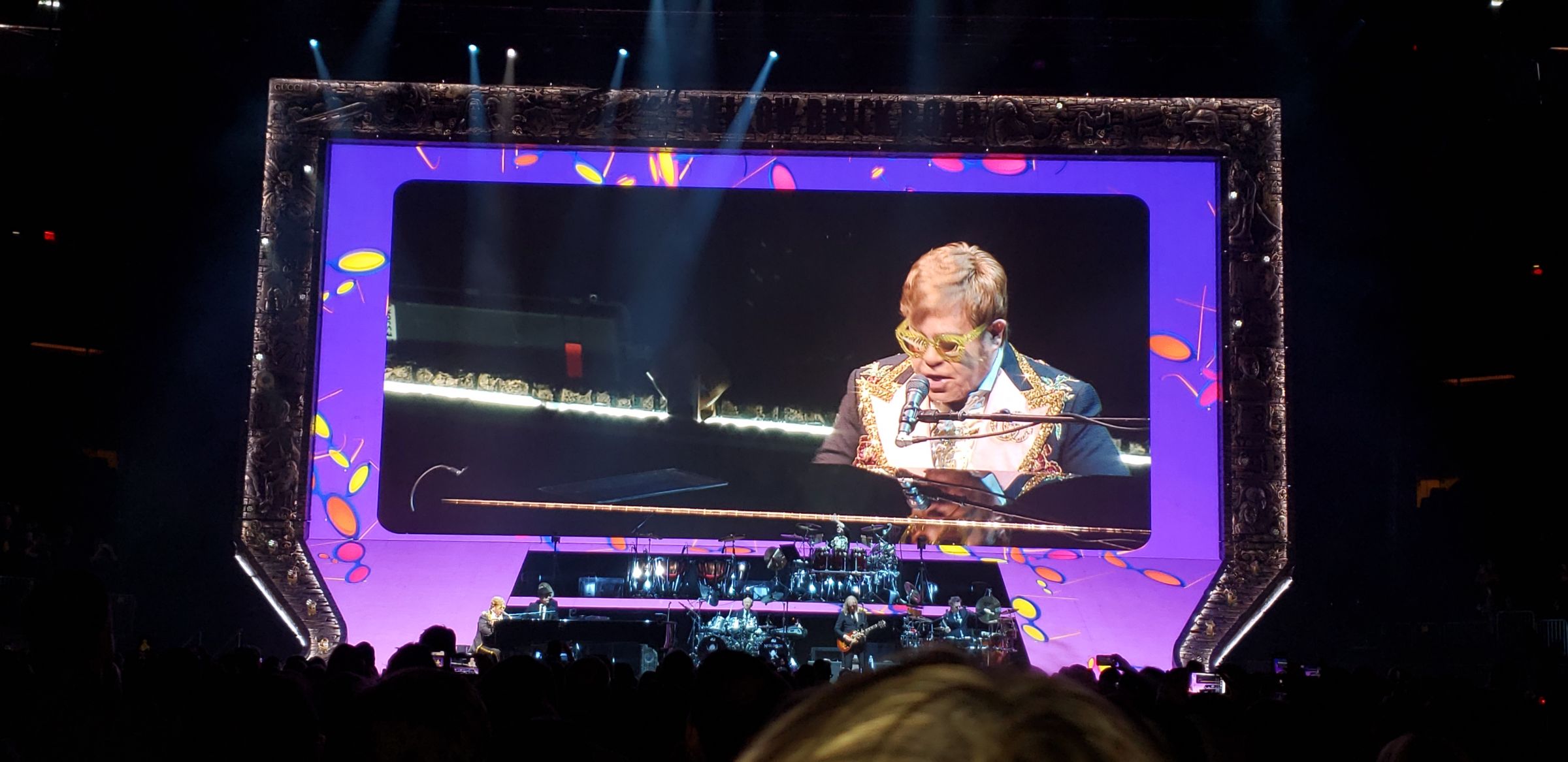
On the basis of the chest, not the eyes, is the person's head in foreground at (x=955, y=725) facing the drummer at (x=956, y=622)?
yes

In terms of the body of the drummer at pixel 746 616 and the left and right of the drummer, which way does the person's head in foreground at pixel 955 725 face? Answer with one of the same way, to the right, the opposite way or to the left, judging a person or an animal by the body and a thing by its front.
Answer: the opposite way

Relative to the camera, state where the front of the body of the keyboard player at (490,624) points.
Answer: to the viewer's right

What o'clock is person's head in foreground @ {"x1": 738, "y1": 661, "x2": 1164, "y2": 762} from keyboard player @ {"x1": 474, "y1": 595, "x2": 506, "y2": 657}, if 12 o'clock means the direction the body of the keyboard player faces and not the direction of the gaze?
The person's head in foreground is roughly at 3 o'clock from the keyboard player.

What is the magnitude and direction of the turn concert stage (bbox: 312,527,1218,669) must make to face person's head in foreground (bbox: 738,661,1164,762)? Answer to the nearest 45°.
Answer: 0° — it already faces them

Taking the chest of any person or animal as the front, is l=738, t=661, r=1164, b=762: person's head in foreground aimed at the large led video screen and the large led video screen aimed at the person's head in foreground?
yes

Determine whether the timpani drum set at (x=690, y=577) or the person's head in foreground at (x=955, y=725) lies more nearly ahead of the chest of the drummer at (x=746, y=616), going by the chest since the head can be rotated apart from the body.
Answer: the person's head in foreground

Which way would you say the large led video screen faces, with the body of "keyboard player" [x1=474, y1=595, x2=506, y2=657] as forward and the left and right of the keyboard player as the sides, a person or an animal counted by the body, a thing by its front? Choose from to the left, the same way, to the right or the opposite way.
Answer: to the right

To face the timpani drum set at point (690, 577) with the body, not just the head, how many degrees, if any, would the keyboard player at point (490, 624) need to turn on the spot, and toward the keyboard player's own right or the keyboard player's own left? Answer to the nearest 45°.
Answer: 0° — they already face it

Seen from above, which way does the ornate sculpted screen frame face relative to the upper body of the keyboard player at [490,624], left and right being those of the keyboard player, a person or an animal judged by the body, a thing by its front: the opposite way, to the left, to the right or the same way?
to the right

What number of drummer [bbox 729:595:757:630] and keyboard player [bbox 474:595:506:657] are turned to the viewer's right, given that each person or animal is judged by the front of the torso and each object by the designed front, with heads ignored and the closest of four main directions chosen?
1

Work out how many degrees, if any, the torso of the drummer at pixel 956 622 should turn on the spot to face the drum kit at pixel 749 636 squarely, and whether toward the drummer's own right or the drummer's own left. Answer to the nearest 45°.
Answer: approximately 90° to the drummer's own right

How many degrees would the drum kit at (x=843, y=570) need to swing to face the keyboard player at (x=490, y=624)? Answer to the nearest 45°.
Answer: approximately 90° to its right

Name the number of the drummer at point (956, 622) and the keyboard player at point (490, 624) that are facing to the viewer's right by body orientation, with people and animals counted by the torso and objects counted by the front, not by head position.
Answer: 1
